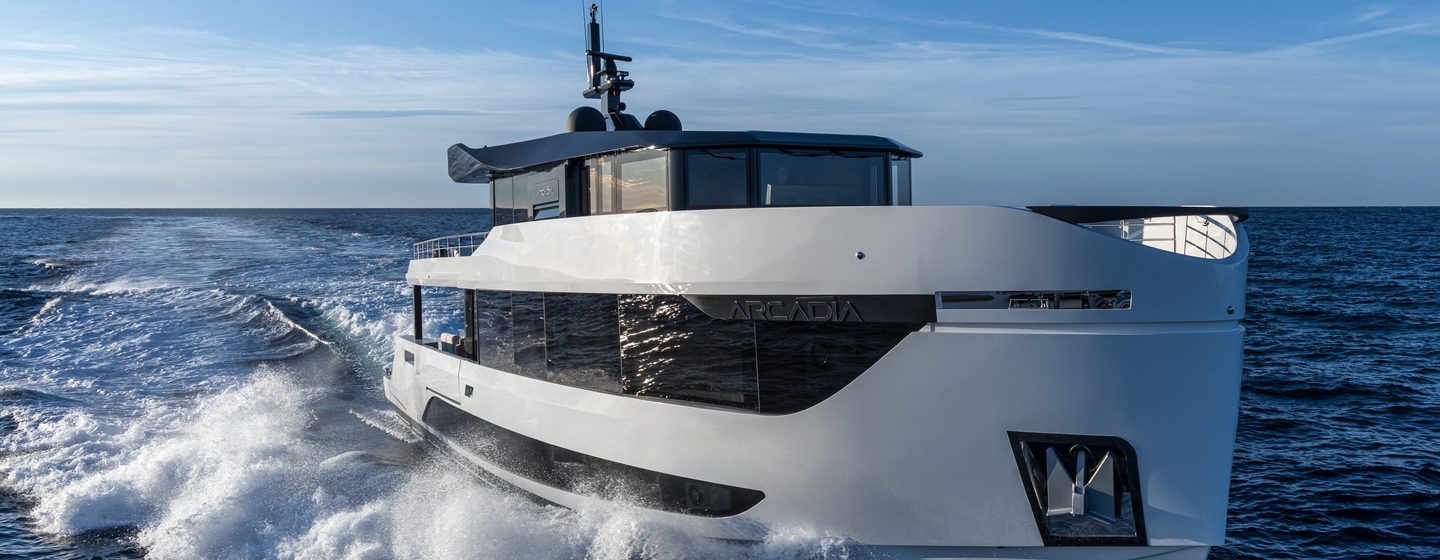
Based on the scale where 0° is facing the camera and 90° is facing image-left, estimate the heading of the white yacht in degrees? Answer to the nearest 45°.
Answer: approximately 315°
